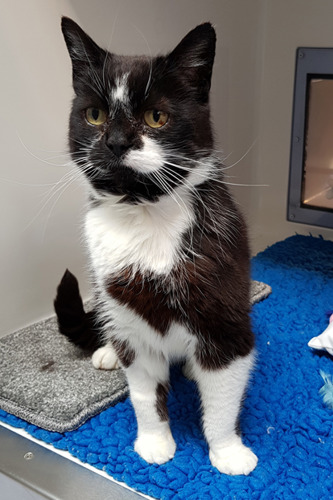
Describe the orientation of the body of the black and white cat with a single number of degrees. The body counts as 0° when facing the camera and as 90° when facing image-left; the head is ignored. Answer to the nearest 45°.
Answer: approximately 0°
